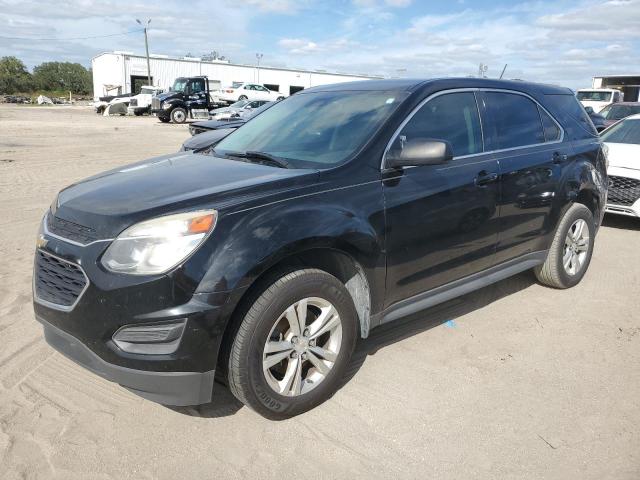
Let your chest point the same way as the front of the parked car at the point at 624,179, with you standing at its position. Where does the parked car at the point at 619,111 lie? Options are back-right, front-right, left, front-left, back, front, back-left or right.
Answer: back-right

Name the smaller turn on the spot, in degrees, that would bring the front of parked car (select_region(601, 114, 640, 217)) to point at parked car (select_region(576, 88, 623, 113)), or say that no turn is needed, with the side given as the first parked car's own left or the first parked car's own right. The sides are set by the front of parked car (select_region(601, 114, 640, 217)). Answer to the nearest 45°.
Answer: approximately 135° to the first parked car's own right

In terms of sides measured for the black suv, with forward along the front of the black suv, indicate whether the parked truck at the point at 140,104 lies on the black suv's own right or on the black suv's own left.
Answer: on the black suv's own right

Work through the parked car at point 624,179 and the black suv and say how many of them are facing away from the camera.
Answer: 0

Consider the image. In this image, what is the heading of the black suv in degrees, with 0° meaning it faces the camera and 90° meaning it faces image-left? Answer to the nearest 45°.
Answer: approximately 45°

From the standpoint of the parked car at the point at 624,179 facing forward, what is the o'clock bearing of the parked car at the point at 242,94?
the parked car at the point at 242,94 is roughly at 3 o'clock from the parked car at the point at 624,179.

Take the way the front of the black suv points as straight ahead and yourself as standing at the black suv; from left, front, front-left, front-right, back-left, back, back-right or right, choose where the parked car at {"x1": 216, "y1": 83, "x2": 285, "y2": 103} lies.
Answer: back-right

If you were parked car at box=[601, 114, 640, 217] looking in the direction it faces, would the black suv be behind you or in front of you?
in front

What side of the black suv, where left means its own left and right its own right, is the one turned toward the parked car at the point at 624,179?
back

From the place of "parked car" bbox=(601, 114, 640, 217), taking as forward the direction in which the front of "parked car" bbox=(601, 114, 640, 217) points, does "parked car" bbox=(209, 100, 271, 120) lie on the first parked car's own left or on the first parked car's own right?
on the first parked car's own right

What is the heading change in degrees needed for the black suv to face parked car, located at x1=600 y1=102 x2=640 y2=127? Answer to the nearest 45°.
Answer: approximately 180°

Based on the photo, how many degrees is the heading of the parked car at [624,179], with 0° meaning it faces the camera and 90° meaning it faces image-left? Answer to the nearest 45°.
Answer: approximately 45°
